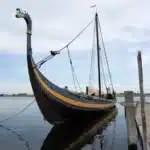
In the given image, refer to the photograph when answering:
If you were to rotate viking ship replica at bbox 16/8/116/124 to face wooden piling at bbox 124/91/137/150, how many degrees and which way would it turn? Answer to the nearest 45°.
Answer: approximately 90° to its left

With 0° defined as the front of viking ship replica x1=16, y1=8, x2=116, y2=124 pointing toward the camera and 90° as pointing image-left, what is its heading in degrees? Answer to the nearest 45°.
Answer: approximately 45°
